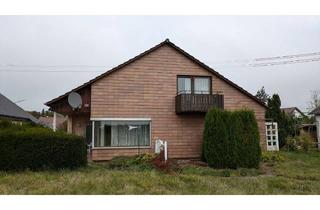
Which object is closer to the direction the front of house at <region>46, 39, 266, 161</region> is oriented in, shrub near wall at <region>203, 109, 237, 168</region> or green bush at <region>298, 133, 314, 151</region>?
the shrub near wall

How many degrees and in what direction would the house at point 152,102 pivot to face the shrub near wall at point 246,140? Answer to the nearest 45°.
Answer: approximately 45° to its left

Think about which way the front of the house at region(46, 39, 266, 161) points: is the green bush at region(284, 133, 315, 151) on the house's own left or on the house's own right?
on the house's own left

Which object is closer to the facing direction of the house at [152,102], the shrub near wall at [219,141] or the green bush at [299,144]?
the shrub near wall

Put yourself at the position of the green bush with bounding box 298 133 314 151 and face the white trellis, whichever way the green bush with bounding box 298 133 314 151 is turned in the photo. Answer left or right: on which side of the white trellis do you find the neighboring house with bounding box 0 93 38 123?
right

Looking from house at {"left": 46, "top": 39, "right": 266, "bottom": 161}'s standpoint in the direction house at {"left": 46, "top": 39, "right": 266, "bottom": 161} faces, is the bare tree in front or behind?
behind

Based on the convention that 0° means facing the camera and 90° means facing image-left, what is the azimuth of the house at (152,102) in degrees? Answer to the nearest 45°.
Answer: approximately 0°

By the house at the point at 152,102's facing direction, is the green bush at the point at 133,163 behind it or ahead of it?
ahead

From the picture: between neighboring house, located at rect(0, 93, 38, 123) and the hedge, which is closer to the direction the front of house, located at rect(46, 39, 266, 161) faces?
the hedge

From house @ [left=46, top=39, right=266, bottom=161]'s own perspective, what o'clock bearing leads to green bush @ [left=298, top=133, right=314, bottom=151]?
The green bush is roughly at 8 o'clock from the house.

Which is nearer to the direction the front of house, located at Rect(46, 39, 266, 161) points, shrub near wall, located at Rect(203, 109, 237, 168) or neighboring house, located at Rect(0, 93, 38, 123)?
the shrub near wall
